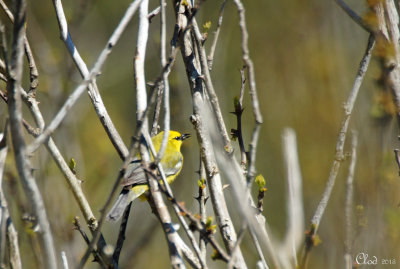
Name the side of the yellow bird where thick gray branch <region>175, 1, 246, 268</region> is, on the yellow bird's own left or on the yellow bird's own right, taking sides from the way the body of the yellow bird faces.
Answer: on the yellow bird's own right

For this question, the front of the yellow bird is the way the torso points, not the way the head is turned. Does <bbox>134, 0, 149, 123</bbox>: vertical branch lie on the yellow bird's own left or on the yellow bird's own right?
on the yellow bird's own right

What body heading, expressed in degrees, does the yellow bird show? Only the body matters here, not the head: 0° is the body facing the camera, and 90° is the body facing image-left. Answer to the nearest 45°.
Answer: approximately 270°
